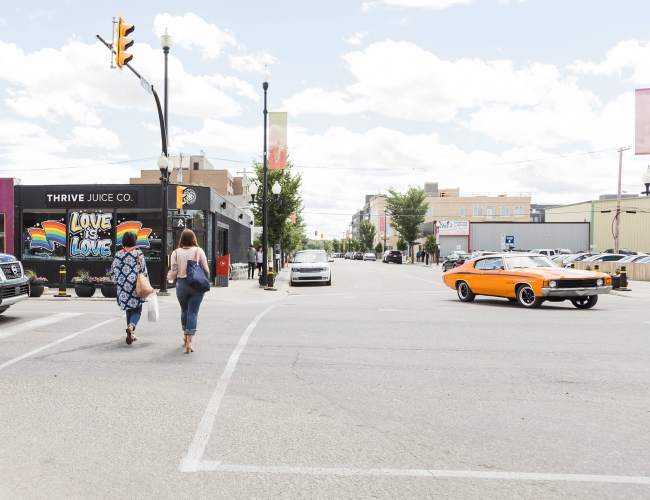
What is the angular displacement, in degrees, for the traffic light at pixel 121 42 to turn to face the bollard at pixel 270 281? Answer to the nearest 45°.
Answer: approximately 45° to its left

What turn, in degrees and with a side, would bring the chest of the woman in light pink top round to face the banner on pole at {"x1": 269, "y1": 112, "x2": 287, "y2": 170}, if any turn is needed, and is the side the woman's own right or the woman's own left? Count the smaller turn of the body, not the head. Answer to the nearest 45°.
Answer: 0° — they already face it

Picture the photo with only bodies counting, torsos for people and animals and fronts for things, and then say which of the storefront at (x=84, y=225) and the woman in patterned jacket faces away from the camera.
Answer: the woman in patterned jacket

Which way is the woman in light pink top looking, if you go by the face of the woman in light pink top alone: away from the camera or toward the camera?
away from the camera

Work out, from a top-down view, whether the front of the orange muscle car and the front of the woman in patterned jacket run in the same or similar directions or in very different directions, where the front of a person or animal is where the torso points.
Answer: very different directions

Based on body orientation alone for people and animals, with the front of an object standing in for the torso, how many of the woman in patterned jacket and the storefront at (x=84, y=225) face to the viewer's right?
0

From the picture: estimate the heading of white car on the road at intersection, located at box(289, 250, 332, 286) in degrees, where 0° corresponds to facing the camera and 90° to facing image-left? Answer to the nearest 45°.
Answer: approximately 0°

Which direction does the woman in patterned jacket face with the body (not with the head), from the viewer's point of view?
away from the camera

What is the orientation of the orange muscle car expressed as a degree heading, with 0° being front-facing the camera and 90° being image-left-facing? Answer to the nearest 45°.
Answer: approximately 315°

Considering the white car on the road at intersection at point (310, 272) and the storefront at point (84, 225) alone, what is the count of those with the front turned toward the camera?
2

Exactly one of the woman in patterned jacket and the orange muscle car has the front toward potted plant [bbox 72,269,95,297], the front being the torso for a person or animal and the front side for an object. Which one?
the woman in patterned jacket

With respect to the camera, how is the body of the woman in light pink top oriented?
away from the camera
